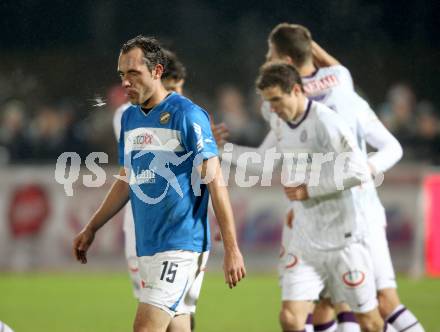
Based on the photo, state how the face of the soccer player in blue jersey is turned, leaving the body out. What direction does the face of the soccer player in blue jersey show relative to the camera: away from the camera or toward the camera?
toward the camera

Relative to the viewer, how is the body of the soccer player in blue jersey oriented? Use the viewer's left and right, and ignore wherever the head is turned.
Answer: facing the viewer and to the left of the viewer
